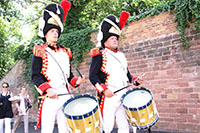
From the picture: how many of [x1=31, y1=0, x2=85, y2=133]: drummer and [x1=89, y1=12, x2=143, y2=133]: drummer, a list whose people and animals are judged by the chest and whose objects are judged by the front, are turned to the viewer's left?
0

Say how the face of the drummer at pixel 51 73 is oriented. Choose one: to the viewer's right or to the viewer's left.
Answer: to the viewer's right

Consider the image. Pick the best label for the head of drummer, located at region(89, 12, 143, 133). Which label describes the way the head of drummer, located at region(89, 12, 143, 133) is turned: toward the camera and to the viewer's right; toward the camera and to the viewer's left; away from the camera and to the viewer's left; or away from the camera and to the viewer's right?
toward the camera and to the viewer's right

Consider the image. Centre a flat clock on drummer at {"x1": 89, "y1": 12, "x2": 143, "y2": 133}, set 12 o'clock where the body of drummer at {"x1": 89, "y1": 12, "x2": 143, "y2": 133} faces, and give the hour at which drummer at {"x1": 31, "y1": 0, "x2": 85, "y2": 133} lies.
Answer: drummer at {"x1": 31, "y1": 0, "x2": 85, "y2": 133} is roughly at 3 o'clock from drummer at {"x1": 89, "y1": 12, "x2": 143, "y2": 133}.

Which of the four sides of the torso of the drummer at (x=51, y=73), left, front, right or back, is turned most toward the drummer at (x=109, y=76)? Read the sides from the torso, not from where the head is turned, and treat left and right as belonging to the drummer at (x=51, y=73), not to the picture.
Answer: left

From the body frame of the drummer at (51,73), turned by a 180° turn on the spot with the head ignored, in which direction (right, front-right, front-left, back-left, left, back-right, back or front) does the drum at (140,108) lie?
back-right

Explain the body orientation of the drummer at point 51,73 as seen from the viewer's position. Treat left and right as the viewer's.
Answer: facing the viewer and to the right of the viewer
